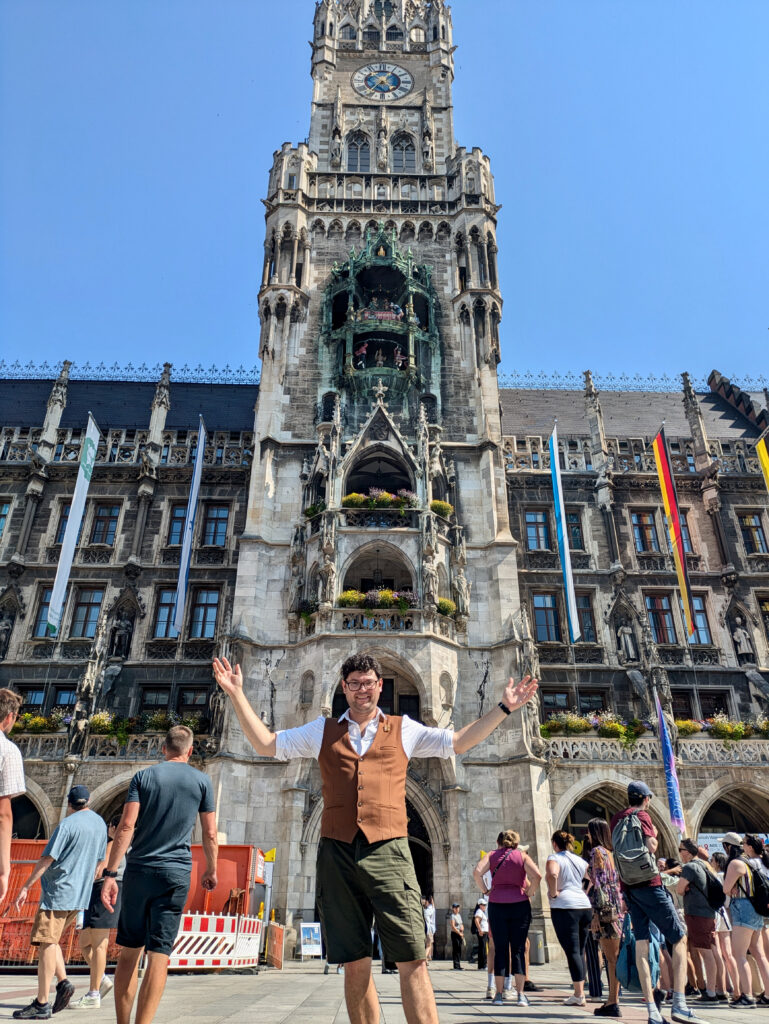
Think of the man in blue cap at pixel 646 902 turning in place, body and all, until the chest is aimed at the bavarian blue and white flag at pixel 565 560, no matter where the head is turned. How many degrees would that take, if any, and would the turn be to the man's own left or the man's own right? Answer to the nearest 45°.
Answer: approximately 45° to the man's own left

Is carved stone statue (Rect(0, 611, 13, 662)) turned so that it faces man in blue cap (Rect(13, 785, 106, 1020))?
yes

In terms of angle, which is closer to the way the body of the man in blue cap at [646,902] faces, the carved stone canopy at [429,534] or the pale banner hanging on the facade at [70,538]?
the carved stone canopy

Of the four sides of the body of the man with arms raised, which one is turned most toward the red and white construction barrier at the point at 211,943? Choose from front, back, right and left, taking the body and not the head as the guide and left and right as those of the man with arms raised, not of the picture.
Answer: back

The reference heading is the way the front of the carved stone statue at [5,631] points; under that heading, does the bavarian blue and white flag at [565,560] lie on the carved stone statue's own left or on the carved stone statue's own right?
on the carved stone statue's own left

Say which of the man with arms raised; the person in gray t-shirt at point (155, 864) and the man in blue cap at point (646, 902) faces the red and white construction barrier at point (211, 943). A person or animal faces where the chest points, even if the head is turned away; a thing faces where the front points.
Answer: the person in gray t-shirt

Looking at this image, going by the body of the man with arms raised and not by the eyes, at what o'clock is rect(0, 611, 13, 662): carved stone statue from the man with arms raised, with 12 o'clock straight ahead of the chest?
The carved stone statue is roughly at 5 o'clock from the man with arms raised.

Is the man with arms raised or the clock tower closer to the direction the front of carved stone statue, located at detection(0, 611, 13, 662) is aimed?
the man with arms raised
